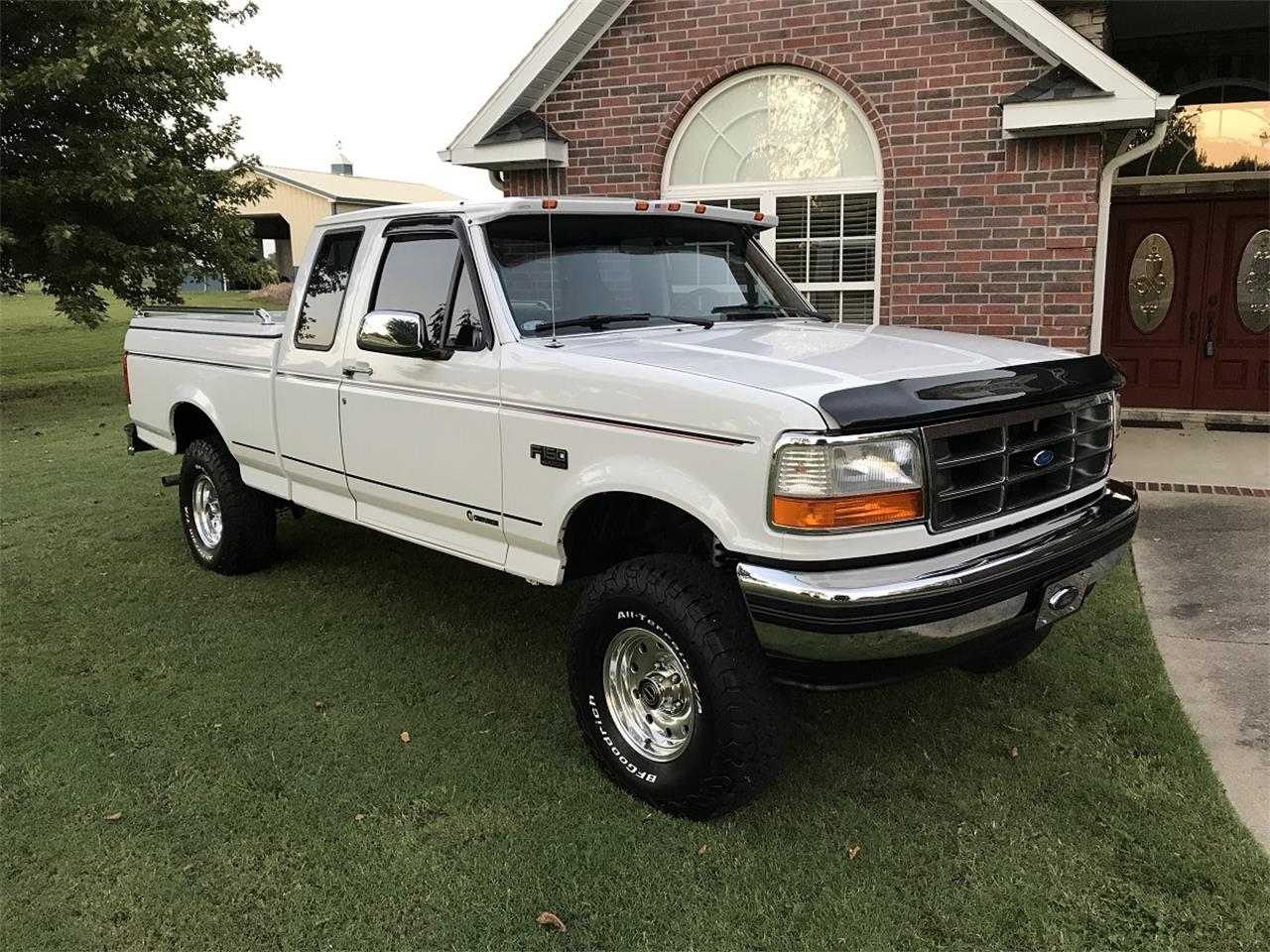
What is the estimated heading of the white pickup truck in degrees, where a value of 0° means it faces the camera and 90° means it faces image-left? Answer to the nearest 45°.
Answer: approximately 315°

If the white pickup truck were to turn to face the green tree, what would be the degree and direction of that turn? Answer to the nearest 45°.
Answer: approximately 180°

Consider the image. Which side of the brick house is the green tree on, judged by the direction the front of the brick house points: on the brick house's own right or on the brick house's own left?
on the brick house's own right

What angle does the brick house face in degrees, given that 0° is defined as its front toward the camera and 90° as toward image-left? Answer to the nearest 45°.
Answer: approximately 0°

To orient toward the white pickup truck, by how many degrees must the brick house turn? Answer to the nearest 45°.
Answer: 0° — it already faces it

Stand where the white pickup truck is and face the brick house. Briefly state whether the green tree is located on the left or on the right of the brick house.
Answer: left

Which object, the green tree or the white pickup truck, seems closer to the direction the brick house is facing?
the white pickup truck
